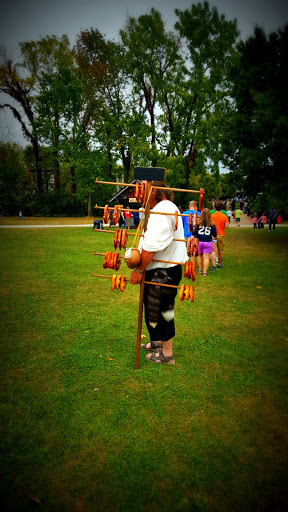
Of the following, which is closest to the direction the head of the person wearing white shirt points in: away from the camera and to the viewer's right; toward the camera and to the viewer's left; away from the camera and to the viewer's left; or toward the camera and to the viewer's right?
away from the camera and to the viewer's left

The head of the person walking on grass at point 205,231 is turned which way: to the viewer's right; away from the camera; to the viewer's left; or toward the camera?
away from the camera

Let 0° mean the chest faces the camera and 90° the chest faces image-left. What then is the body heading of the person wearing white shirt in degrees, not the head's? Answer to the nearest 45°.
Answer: approximately 90°

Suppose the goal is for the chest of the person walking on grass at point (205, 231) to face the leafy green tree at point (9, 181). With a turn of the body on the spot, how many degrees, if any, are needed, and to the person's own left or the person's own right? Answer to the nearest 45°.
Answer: approximately 45° to the person's own left

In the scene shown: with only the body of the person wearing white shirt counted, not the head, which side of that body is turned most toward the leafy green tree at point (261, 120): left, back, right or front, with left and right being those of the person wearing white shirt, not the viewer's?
right

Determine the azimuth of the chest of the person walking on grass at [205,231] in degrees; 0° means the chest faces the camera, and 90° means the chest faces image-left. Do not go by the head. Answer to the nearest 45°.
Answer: approximately 180°
